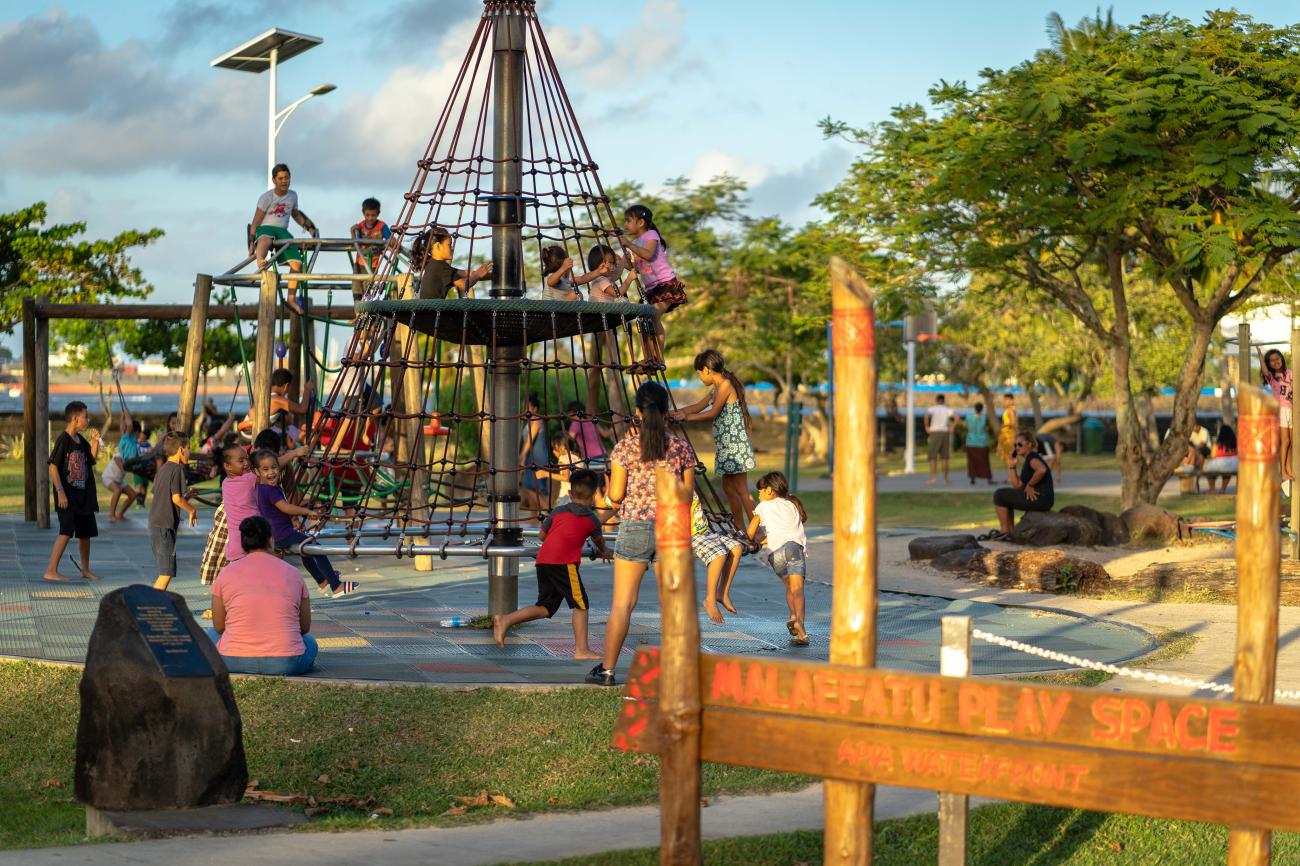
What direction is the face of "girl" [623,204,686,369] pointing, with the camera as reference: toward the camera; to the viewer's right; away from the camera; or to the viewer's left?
to the viewer's left

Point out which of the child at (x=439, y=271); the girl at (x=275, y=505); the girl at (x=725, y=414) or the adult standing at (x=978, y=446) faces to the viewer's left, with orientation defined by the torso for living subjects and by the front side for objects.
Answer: the girl at (x=725, y=414)

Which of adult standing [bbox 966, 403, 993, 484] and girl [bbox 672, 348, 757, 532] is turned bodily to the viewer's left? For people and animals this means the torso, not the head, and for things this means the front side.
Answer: the girl

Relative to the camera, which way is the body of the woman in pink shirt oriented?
away from the camera

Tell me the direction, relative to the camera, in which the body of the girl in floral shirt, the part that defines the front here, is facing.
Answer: away from the camera

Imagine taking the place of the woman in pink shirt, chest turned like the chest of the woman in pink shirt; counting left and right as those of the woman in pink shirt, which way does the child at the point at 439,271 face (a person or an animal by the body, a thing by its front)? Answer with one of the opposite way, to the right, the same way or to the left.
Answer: to the right

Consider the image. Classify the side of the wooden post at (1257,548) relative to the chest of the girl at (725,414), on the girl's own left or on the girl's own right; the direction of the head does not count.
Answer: on the girl's own left

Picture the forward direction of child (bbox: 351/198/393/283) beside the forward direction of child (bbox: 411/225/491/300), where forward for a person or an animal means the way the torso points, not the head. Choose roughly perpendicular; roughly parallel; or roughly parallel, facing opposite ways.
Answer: roughly perpendicular

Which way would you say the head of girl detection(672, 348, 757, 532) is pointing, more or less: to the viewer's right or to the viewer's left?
to the viewer's left

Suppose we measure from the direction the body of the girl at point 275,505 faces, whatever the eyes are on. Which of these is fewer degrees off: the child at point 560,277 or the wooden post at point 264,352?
the child

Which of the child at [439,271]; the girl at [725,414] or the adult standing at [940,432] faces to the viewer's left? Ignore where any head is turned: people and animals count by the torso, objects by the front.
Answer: the girl

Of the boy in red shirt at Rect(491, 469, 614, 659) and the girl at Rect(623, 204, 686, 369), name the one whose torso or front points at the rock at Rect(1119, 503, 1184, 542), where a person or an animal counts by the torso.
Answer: the boy in red shirt

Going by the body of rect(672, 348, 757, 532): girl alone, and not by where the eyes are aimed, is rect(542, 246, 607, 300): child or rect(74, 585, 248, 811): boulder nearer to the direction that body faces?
the child

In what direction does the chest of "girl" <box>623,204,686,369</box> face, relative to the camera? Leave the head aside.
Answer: to the viewer's left
